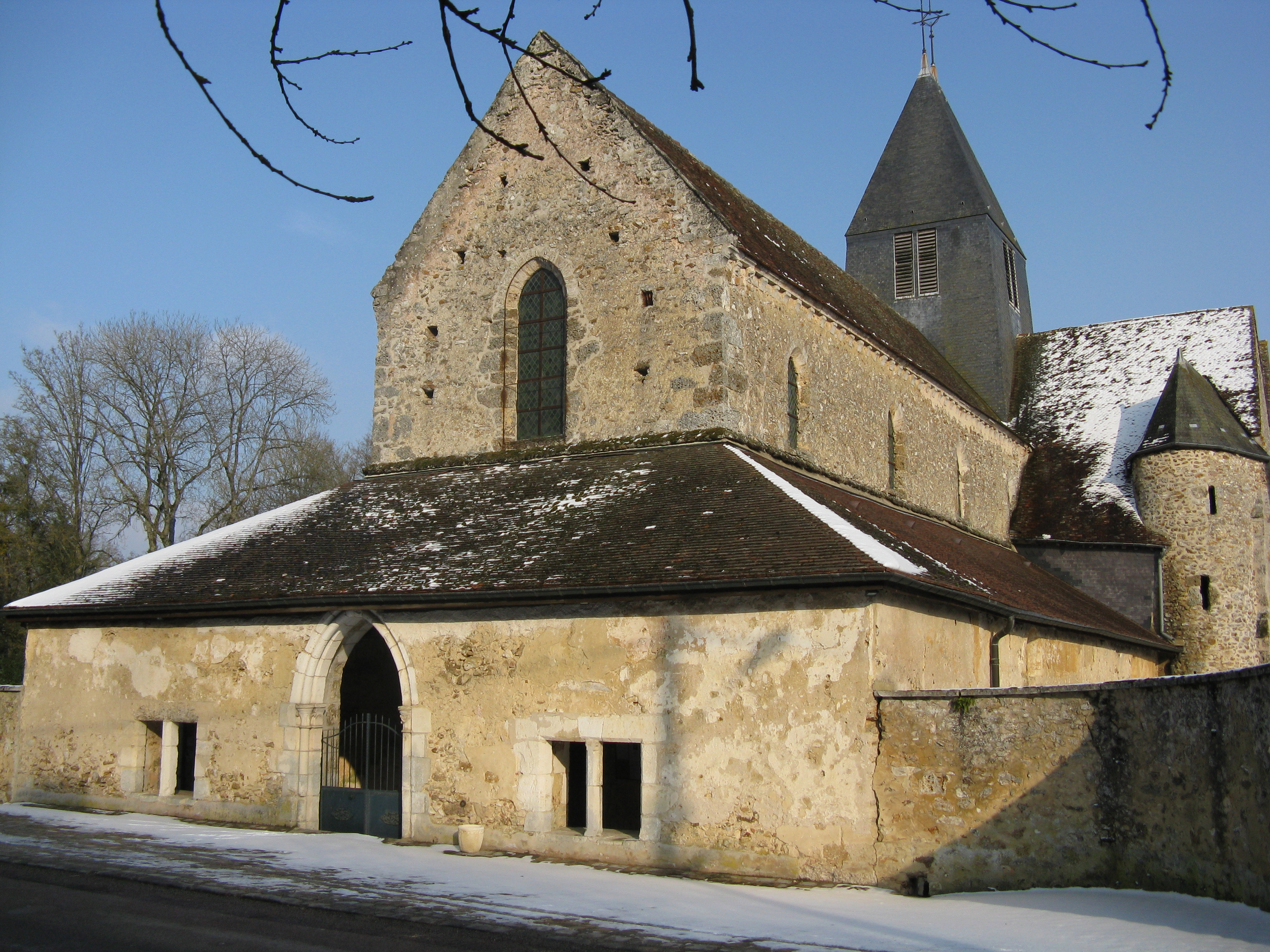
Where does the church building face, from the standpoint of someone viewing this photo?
facing the viewer and to the left of the viewer

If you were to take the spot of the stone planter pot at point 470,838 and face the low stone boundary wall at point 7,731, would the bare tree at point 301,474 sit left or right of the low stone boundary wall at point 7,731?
right

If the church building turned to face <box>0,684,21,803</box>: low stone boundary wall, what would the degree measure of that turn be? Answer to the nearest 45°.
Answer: approximately 45° to its right

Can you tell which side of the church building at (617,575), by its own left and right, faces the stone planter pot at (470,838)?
front

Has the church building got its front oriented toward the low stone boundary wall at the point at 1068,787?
no

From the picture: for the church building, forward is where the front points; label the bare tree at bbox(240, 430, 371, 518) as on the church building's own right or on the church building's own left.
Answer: on the church building's own right

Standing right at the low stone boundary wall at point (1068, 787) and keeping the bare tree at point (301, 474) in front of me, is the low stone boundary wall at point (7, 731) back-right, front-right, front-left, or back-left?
front-left
